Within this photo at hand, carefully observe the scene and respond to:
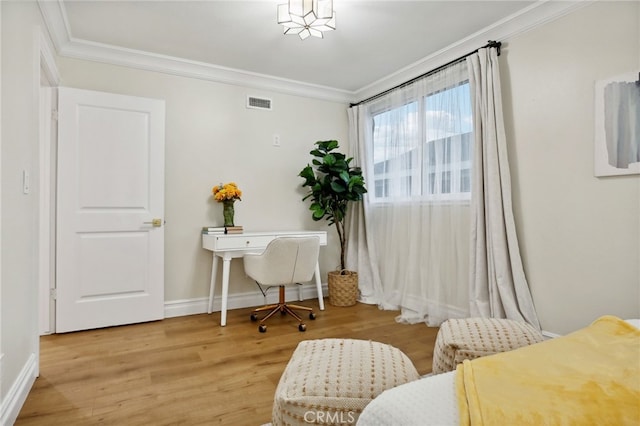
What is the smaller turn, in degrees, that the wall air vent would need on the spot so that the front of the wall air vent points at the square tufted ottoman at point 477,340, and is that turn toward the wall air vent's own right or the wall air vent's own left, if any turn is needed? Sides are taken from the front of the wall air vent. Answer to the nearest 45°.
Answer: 0° — it already faces it

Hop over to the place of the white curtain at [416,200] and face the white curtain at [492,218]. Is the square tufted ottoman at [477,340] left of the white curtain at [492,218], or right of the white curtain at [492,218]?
right

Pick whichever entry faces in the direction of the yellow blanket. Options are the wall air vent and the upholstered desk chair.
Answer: the wall air vent

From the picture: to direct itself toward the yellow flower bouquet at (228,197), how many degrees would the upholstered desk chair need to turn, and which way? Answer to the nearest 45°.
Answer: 0° — it already faces it

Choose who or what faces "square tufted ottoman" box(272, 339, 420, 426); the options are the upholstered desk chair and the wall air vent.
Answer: the wall air vent

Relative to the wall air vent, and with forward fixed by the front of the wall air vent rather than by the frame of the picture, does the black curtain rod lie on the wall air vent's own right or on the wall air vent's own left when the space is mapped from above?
on the wall air vent's own left

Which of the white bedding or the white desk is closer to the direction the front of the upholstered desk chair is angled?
the white desk

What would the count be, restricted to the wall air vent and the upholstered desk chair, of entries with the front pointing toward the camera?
1

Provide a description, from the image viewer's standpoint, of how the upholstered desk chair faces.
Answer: facing away from the viewer and to the left of the viewer

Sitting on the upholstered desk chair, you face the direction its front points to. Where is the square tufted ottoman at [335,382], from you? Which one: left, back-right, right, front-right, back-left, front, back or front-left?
back-left

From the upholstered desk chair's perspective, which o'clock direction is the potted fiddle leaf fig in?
The potted fiddle leaf fig is roughly at 3 o'clock from the upholstered desk chair.

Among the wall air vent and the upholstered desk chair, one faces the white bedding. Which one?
the wall air vent

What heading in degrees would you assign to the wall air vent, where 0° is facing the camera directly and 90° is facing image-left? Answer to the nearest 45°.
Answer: approximately 0°
